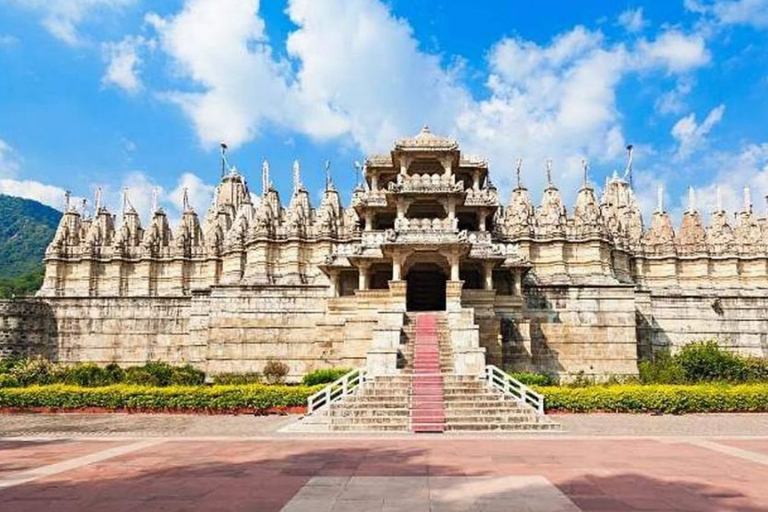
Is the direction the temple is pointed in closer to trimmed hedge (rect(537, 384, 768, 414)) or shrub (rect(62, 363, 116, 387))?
the trimmed hedge

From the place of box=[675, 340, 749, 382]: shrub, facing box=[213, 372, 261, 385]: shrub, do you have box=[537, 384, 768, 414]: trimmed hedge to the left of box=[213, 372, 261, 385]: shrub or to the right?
left

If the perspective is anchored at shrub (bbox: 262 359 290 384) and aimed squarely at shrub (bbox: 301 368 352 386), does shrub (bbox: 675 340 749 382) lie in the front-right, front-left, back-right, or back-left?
front-left

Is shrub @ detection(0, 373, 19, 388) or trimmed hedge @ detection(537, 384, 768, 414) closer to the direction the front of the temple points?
the trimmed hedge

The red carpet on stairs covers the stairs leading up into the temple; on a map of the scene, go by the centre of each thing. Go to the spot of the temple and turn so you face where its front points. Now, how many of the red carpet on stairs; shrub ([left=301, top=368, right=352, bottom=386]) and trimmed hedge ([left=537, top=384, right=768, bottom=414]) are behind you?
0

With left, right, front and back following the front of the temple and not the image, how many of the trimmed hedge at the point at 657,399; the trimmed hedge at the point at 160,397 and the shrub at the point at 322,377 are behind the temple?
0

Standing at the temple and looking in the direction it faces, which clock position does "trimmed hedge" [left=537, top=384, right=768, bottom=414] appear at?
The trimmed hedge is roughly at 11 o'clock from the temple.

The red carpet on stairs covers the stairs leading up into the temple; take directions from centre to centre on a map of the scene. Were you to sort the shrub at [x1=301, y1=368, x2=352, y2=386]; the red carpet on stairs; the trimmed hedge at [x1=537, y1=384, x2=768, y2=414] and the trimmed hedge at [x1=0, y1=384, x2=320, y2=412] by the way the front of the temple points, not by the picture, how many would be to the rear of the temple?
0

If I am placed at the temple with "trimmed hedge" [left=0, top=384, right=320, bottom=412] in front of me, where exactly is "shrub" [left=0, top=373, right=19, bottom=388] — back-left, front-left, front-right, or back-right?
front-right

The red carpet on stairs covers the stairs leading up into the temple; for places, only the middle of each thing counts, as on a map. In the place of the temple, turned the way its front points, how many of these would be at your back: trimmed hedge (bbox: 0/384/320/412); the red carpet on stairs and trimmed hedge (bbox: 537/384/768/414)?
0

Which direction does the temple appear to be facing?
toward the camera

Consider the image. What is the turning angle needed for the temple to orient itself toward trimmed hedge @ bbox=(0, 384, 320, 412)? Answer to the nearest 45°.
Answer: approximately 45° to its right

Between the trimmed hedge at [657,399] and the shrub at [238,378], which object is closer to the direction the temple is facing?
the trimmed hedge

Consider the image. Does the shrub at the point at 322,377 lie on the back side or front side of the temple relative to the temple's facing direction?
on the front side

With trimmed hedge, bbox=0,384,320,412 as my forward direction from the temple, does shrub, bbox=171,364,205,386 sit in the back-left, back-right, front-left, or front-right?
front-right

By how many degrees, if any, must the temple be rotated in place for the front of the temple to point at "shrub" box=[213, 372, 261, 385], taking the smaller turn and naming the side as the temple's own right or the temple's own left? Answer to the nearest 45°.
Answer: approximately 90° to the temple's own right

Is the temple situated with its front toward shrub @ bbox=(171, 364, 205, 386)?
no
